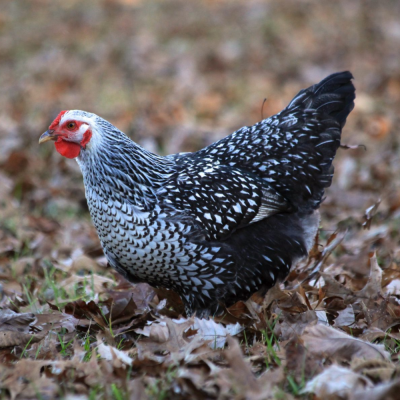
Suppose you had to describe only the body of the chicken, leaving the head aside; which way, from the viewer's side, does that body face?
to the viewer's left

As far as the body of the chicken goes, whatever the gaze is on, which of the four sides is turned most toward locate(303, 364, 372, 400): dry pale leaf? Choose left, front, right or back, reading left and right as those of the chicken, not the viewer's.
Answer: left
